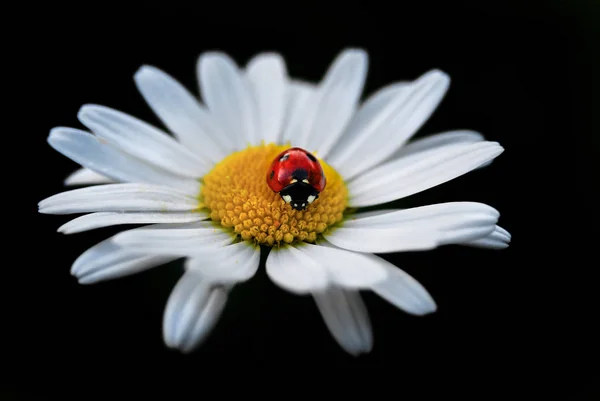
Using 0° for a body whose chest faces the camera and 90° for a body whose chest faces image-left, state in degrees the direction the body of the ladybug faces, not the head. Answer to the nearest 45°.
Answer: approximately 0°
